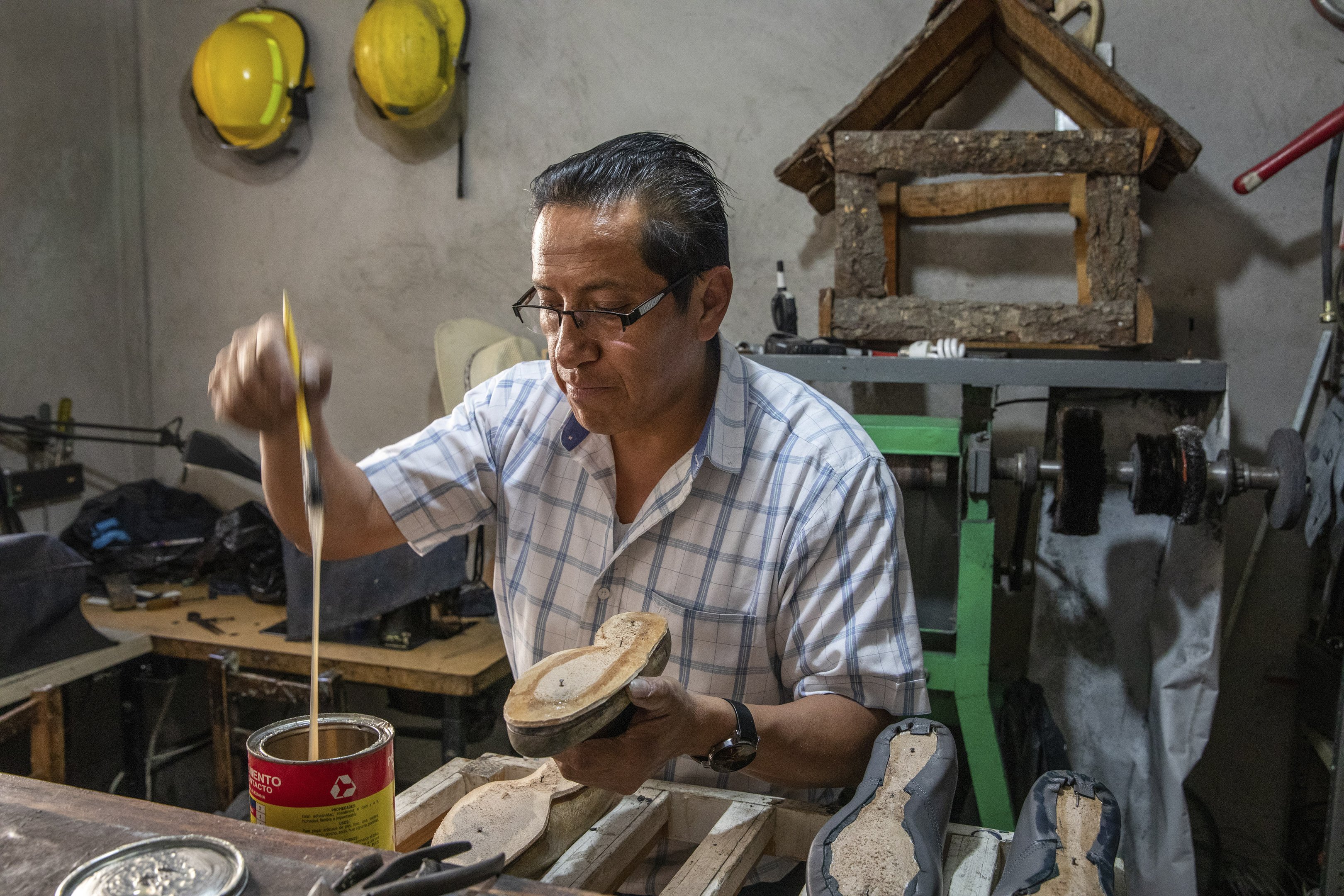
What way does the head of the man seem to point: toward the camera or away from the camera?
toward the camera

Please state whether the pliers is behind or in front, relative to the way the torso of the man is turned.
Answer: in front

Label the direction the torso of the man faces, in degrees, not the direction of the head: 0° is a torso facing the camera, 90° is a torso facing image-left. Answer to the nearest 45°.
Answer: approximately 45°

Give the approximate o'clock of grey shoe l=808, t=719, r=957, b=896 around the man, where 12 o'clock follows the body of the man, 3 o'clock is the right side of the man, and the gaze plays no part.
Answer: The grey shoe is roughly at 10 o'clock from the man.

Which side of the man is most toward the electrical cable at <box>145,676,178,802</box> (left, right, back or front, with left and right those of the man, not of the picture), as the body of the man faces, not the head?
right

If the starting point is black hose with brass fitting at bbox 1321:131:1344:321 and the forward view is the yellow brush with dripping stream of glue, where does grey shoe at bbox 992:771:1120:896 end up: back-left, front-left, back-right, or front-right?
front-left

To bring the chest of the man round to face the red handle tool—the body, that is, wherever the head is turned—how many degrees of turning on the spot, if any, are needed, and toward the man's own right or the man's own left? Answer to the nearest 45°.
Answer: approximately 180°

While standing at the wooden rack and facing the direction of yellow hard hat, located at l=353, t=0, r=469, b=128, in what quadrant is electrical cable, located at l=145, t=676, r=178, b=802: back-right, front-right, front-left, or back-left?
front-left

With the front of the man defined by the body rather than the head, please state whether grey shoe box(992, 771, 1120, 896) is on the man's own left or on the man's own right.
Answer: on the man's own left

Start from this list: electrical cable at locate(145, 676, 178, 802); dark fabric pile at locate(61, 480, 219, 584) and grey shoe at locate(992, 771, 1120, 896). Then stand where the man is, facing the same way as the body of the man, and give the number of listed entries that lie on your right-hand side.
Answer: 2

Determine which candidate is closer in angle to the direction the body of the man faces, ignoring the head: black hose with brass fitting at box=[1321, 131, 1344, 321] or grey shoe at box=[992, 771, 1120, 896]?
the grey shoe

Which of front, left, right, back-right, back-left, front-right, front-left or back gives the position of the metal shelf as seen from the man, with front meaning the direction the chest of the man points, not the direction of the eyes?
back

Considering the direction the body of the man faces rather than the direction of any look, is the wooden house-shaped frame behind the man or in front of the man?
behind

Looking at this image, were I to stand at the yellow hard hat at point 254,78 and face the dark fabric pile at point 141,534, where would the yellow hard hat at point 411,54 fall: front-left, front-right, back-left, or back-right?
back-left
